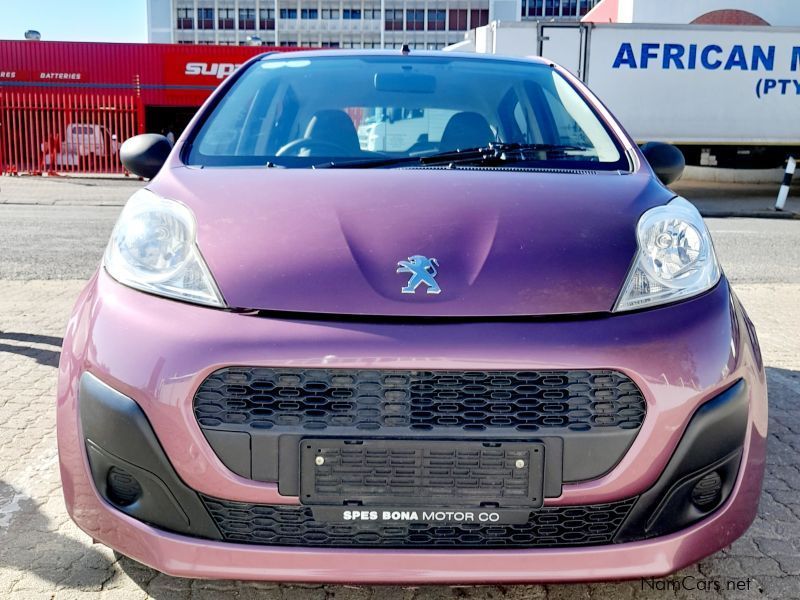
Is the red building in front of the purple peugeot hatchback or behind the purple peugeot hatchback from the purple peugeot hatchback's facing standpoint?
behind

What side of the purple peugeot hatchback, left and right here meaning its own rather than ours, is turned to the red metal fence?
back

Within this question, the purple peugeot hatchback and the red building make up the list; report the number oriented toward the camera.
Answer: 2

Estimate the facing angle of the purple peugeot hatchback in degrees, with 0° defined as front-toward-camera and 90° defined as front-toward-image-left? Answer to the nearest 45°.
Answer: approximately 0°

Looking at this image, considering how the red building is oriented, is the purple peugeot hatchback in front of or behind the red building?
in front

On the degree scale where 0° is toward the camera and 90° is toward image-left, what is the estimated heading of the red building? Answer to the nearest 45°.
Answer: approximately 0°
